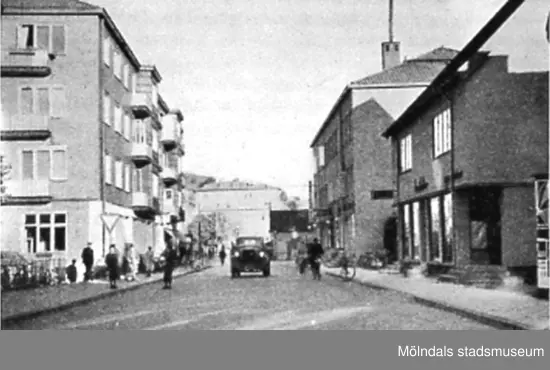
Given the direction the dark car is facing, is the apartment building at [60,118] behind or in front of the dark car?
in front

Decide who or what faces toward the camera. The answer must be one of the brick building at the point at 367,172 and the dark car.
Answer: the dark car

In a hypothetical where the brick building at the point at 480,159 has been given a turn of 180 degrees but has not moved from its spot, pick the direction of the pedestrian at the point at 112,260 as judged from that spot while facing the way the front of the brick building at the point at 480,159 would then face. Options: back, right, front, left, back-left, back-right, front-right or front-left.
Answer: back-left

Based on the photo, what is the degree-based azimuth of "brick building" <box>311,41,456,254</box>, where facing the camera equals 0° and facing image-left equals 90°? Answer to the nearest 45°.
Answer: approximately 90°

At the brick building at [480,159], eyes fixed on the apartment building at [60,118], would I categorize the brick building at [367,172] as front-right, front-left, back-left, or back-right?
front-right

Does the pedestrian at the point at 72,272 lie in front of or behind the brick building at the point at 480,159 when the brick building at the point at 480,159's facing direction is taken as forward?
in front

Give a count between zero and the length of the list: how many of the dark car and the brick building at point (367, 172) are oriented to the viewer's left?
1

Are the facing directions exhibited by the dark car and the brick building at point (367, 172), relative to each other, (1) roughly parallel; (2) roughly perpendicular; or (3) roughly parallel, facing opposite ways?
roughly perpendicular

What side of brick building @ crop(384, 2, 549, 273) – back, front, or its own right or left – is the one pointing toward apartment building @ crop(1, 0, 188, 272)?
front

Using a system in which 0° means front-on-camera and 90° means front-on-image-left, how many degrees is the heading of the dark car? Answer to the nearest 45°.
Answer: approximately 0°

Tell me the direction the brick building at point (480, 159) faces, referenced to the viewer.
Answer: facing the viewer and to the left of the viewer
